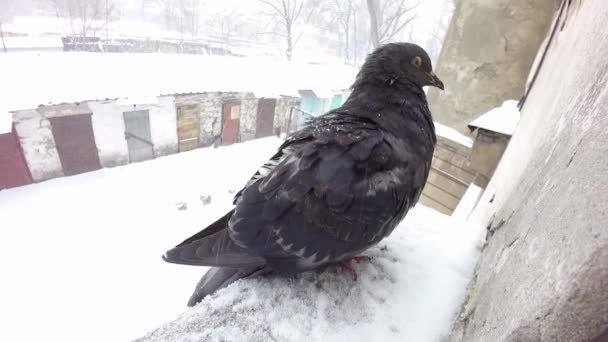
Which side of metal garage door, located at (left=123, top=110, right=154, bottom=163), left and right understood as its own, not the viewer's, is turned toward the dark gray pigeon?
front

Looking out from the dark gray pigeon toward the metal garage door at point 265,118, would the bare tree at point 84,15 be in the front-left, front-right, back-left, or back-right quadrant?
front-left

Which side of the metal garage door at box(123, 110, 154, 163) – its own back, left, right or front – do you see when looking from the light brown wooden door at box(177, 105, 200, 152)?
left

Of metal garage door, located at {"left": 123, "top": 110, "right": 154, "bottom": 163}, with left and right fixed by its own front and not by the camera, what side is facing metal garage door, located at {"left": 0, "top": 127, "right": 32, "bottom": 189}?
right

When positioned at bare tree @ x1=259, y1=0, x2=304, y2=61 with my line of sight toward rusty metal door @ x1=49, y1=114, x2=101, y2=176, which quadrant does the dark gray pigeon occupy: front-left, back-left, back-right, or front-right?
front-left

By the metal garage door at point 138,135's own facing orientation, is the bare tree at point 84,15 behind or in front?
behind

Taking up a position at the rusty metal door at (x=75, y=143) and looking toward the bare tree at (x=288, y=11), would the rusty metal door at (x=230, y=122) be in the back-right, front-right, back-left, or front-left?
front-right

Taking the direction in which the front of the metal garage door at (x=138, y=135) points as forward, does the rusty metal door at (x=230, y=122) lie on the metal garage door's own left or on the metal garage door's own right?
on the metal garage door's own left

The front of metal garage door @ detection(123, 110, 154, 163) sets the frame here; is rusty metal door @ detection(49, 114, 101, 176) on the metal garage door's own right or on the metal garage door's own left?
on the metal garage door's own right

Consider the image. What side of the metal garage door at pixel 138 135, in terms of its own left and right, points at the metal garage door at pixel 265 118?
left

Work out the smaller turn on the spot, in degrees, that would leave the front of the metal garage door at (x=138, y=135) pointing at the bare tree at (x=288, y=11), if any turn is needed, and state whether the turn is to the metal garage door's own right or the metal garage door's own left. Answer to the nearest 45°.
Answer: approximately 135° to the metal garage door's own left

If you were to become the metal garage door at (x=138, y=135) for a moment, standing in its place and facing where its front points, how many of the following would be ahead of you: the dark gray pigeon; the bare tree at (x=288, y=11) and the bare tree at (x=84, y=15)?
1

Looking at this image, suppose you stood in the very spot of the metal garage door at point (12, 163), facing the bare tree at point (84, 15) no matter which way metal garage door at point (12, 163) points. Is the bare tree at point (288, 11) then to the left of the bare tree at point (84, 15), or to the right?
right

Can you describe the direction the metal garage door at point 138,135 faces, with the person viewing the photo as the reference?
facing the viewer

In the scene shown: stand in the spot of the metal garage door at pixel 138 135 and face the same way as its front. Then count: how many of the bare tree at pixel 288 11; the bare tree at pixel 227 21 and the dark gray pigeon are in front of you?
1
